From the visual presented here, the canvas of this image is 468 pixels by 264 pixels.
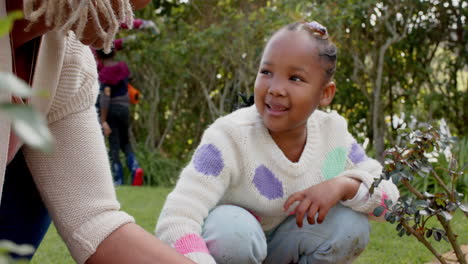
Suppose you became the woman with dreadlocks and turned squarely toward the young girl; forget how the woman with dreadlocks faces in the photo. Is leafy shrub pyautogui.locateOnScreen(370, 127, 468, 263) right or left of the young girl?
right

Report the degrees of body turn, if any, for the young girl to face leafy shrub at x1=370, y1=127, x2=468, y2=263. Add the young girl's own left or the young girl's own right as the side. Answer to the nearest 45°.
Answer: approximately 45° to the young girl's own left

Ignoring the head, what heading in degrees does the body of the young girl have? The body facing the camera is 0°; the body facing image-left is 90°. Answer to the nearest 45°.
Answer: approximately 0°

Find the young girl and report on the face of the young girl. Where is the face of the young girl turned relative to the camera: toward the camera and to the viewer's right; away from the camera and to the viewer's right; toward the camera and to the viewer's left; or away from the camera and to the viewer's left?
toward the camera and to the viewer's left

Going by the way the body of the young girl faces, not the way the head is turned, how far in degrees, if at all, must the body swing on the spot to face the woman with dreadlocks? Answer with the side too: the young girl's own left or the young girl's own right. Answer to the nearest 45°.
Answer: approximately 45° to the young girl's own right
